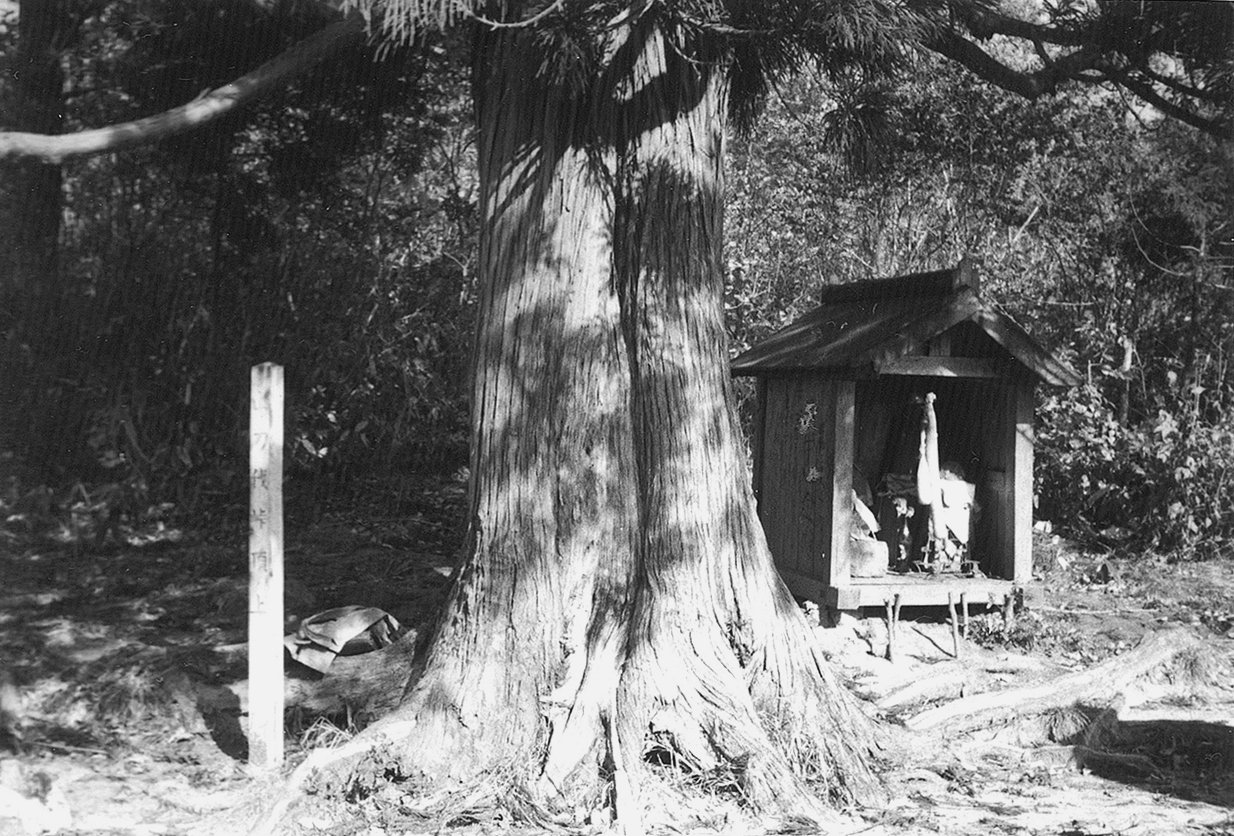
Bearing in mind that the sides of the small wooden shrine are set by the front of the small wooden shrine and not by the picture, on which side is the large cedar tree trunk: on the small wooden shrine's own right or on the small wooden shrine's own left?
on the small wooden shrine's own right

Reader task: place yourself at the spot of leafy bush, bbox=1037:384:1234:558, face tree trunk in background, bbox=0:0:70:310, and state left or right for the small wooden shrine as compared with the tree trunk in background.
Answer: left

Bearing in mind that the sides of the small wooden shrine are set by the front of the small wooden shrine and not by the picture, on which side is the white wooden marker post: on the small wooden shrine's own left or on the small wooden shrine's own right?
on the small wooden shrine's own right

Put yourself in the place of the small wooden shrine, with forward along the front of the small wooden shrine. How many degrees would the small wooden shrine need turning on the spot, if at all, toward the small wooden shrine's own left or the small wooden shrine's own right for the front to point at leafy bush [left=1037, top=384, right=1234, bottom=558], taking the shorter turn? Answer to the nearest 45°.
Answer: approximately 90° to the small wooden shrine's own left

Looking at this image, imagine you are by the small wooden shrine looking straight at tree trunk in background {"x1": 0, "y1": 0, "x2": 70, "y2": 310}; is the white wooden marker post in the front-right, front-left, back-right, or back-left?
front-left

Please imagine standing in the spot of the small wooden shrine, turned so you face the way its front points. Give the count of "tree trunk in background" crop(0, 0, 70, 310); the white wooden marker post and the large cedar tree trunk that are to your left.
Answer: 0

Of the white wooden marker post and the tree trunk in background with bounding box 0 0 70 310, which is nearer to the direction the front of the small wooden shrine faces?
the white wooden marker post

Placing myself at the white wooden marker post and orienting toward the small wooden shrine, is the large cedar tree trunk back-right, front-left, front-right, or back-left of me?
front-right

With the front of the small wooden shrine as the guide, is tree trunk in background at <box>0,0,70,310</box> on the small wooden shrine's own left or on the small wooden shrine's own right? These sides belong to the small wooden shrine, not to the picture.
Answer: on the small wooden shrine's own right
